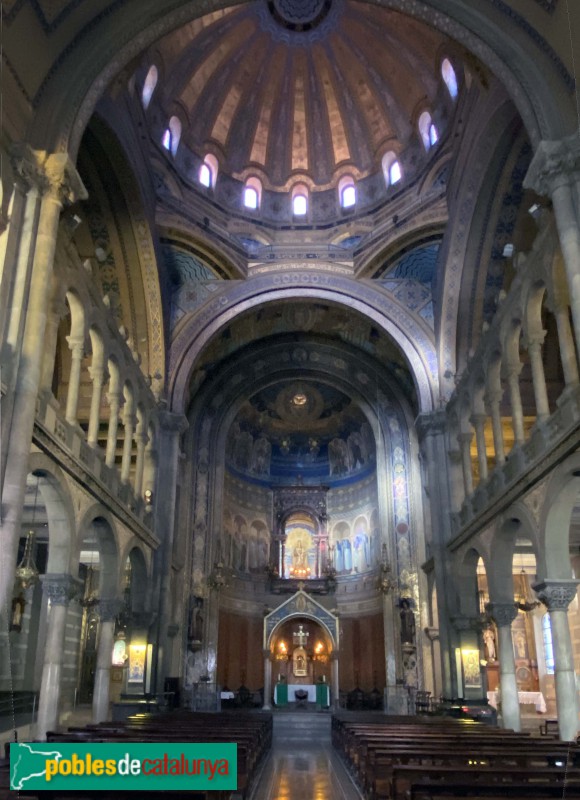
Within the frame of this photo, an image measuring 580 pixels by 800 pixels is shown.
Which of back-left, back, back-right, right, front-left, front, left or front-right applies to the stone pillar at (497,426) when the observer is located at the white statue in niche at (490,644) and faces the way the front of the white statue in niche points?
front-left

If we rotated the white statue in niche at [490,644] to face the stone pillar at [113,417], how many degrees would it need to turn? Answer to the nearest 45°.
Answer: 0° — it already faces it

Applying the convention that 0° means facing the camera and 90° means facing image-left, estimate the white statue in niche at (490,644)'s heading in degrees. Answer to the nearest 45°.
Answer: approximately 45°

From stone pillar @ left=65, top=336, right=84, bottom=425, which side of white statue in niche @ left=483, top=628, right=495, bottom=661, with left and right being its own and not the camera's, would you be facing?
front

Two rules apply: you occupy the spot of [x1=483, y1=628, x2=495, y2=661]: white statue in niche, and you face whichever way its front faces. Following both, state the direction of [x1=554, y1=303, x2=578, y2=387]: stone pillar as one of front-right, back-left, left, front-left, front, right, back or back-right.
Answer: front-left

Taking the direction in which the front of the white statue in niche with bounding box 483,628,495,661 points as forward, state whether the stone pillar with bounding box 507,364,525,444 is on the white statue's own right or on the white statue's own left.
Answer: on the white statue's own left

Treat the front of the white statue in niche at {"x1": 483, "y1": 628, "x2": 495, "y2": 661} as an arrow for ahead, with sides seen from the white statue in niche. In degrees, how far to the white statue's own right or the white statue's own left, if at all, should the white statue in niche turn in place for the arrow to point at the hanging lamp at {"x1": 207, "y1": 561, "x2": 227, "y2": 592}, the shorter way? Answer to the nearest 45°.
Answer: approximately 45° to the white statue's own right
